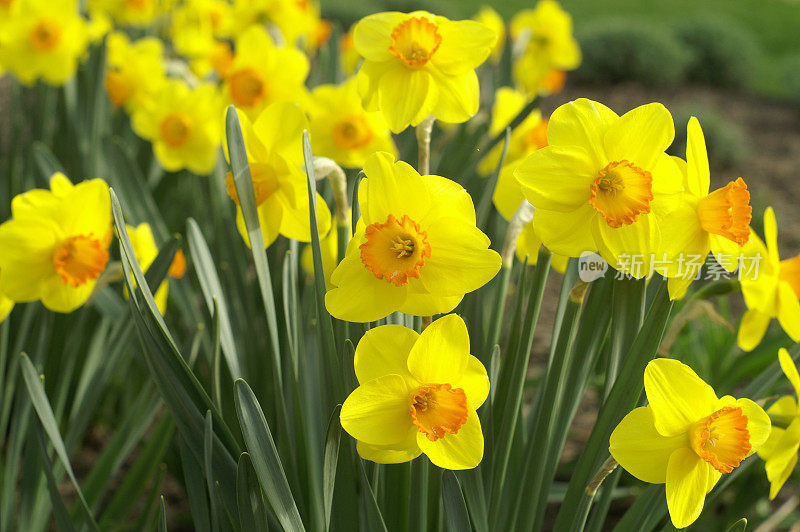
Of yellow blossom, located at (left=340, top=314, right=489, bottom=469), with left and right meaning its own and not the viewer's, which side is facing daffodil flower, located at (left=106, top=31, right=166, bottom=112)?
back

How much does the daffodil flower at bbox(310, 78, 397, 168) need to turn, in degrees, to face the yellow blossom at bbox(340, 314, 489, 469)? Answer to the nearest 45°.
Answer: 0° — it already faces it

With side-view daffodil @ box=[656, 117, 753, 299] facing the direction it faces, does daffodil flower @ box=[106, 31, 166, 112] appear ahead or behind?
behind

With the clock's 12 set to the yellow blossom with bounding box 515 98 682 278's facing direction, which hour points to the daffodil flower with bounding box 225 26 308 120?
The daffodil flower is roughly at 6 o'clock from the yellow blossom.

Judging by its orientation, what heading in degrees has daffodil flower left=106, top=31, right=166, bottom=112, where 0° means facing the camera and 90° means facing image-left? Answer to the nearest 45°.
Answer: approximately 45°

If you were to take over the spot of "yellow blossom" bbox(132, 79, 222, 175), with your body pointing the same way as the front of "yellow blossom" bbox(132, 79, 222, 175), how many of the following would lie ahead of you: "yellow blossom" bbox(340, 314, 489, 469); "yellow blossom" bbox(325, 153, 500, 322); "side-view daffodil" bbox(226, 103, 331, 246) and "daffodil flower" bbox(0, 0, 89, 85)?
3
